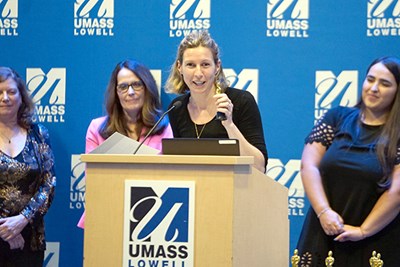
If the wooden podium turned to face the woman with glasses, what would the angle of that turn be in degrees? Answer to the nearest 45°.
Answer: approximately 135° to its right

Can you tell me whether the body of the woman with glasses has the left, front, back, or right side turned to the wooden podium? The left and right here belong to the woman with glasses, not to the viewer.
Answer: front

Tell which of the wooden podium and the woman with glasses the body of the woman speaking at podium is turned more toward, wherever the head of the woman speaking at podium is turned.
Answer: the wooden podium

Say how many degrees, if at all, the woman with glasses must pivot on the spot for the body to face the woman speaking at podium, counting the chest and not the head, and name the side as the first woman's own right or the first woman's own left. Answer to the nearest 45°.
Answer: approximately 45° to the first woman's own left

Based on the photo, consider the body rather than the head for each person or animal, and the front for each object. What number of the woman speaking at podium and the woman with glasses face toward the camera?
2

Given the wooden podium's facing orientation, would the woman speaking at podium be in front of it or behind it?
behind

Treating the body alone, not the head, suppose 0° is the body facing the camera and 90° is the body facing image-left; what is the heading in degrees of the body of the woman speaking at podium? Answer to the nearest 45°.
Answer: approximately 0°

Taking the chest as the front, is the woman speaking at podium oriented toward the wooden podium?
yes

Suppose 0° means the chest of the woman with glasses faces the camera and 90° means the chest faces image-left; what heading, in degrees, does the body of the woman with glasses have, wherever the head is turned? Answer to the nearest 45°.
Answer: approximately 0°
